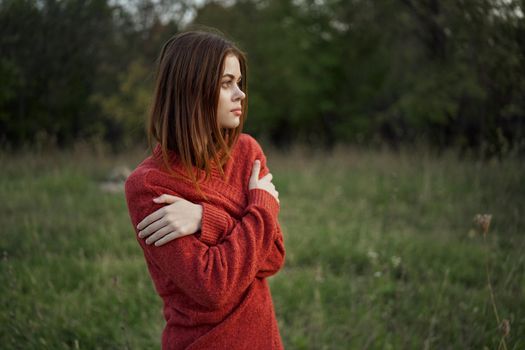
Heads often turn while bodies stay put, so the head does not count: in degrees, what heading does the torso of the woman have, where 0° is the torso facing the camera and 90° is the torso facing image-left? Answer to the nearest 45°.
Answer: approximately 315°

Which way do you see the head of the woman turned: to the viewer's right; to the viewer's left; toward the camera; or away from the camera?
to the viewer's right
